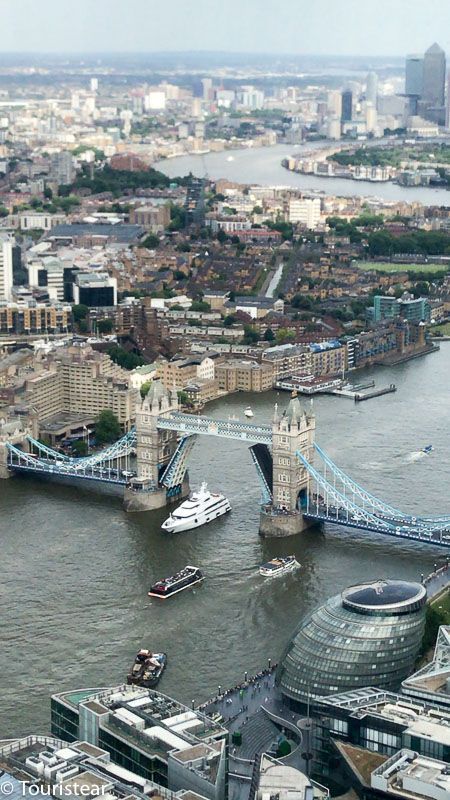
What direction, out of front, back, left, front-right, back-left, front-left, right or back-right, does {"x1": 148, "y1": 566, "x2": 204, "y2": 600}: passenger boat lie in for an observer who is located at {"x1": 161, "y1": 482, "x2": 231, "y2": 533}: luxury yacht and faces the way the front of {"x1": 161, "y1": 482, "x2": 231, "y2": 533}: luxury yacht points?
front-left

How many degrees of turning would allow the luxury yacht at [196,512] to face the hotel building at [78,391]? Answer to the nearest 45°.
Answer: approximately 135° to its right

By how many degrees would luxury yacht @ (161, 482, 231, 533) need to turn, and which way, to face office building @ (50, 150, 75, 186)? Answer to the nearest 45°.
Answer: approximately 135° to its right

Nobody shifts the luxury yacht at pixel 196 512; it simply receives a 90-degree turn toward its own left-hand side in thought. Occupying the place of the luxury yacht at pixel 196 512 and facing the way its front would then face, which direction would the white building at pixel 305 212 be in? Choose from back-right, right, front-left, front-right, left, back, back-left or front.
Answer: back-left

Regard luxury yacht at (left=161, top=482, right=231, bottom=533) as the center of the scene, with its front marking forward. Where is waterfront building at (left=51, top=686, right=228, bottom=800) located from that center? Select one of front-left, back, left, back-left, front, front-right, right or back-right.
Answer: front-left

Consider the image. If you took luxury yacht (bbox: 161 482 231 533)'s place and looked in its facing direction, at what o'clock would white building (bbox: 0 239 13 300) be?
The white building is roughly at 4 o'clock from the luxury yacht.

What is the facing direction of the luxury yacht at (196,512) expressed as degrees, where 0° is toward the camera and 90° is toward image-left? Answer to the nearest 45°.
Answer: approximately 45°

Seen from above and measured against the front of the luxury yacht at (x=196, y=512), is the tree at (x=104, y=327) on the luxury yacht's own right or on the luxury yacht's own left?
on the luxury yacht's own right

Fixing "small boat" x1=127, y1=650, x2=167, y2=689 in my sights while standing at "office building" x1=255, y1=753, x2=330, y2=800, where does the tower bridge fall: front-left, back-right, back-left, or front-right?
front-right

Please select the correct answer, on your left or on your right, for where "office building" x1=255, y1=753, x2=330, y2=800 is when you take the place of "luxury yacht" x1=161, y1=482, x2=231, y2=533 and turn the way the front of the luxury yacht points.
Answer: on your left

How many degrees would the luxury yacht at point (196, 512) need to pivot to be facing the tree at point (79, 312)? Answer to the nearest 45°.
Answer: approximately 135° to its right

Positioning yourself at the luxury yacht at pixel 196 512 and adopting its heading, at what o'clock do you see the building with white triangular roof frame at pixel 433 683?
The building with white triangular roof frame is roughly at 10 o'clock from the luxury yacht.

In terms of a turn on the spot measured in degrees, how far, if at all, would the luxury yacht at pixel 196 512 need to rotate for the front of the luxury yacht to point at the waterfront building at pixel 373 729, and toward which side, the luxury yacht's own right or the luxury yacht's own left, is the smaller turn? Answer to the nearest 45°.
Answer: approximately 45° to the luxury yacht's own left

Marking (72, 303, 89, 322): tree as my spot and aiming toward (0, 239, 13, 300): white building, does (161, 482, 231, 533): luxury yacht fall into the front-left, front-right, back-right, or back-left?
back-left
